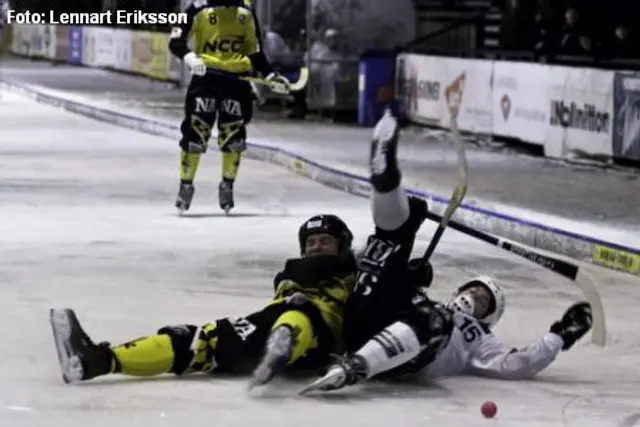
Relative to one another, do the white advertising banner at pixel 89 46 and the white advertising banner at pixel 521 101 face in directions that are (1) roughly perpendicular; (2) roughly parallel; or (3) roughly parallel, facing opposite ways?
roughly parallel

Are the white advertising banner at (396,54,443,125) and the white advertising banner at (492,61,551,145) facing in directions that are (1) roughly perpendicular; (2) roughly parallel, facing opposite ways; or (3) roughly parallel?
roughly parallel

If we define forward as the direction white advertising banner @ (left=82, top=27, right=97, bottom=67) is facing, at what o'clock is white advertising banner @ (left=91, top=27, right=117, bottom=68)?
white advertising banner @ (left=91, top=27, right=117, bottom=68) is roughly at 10 o'clock from white advertising banner @ (left=82, top=27, right=97, bottom=67).

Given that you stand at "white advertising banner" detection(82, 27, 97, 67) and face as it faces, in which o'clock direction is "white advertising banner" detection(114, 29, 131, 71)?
"white advertising banner" detection(114, 29, 131, 71) is roughly at 10 o'clock from "white advertising banner" detection(82, 27, 97, 67).

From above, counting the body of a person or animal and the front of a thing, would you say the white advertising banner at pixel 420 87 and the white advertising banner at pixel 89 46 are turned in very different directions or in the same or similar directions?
same or similar directions
